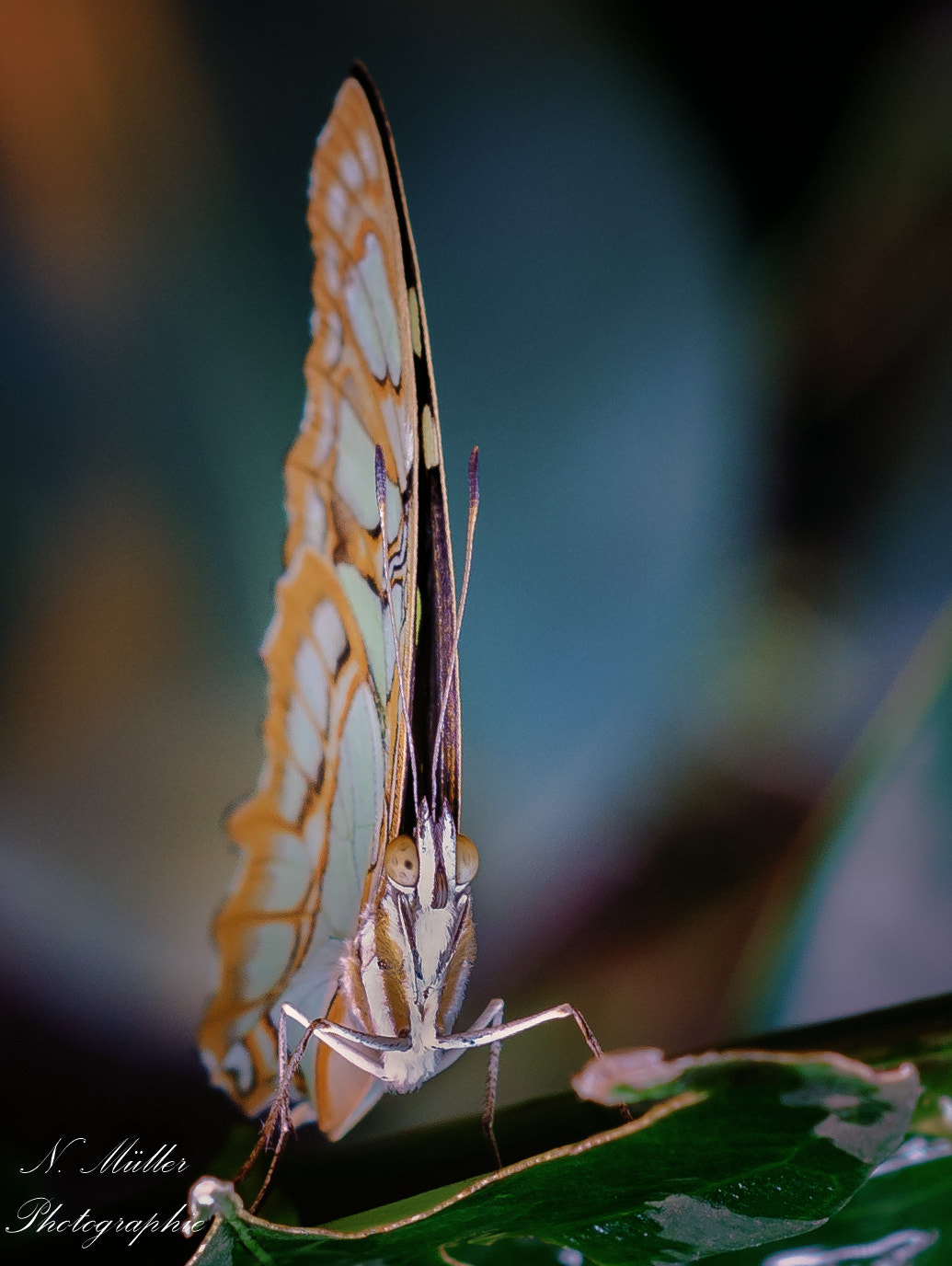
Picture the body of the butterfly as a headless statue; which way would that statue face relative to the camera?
toward the camera
